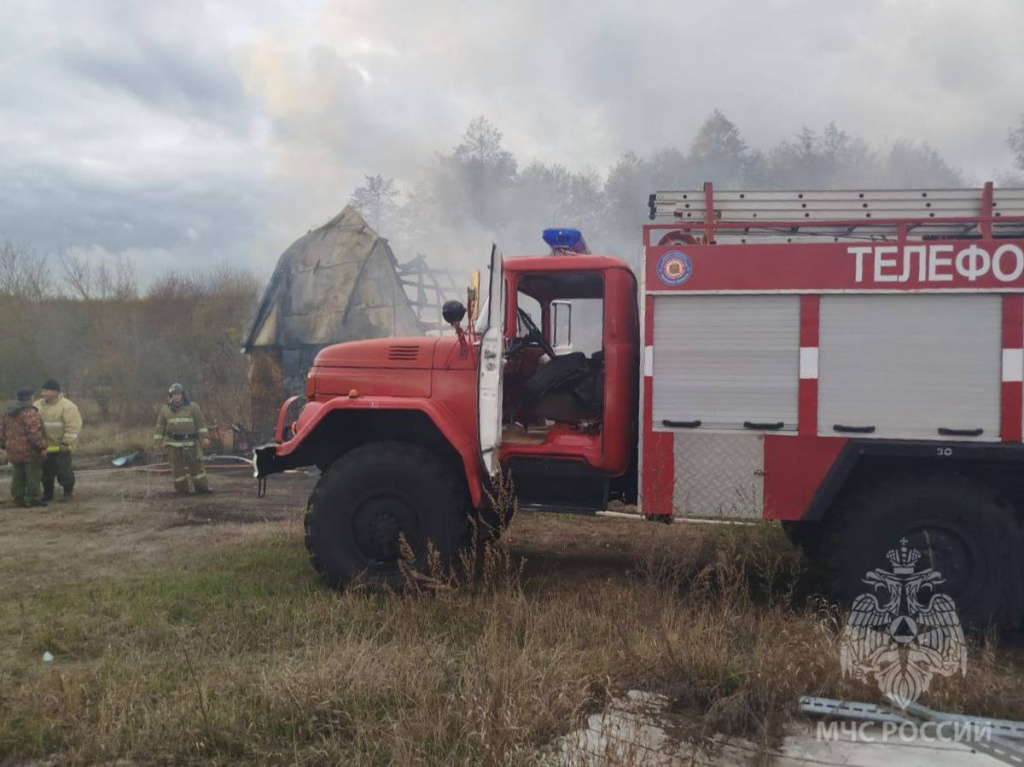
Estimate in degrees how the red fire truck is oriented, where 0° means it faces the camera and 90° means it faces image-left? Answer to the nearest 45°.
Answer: approximately 90°

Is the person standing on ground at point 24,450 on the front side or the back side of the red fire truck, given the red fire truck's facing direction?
on the front side

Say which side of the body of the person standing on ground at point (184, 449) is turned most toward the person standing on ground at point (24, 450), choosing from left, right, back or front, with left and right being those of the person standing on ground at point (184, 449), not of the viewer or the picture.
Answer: right

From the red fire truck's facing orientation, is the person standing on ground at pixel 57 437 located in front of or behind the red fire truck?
in front

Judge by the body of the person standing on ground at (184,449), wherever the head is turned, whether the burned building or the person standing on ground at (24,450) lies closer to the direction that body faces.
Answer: the person standing on ground

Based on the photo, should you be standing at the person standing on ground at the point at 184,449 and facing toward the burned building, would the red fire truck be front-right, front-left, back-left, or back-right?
back-right

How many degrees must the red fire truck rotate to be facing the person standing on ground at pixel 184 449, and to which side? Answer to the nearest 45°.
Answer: approximately 45° to its right

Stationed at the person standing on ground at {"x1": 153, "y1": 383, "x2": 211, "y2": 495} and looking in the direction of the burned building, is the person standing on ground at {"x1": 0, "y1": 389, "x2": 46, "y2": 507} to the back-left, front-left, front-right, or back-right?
back-left

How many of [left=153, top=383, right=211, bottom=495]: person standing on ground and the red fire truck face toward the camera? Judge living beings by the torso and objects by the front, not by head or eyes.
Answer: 1

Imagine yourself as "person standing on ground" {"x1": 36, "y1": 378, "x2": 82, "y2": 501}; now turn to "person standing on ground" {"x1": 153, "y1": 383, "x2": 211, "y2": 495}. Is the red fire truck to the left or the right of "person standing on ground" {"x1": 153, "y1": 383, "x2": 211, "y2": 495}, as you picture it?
right

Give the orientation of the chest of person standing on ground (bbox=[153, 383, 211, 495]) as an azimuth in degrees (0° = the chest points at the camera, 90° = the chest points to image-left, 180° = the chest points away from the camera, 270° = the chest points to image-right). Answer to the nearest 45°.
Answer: approximately 0°

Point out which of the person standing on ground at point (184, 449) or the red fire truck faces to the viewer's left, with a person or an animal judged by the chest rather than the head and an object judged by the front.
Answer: the red fire truck
